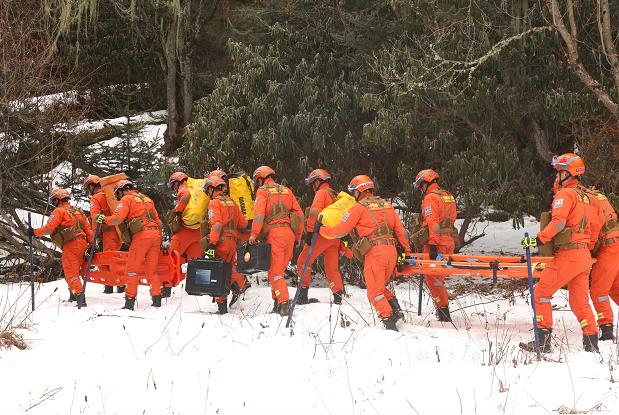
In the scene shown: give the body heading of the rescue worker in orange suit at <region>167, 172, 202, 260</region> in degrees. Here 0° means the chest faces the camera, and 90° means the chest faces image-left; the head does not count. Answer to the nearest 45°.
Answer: approximately 90°

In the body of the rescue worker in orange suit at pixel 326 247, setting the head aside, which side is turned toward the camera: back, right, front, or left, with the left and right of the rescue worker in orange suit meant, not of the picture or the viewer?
left

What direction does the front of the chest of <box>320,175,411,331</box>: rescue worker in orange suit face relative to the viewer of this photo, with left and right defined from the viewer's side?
facing away from the viewer and to the left of the viewer

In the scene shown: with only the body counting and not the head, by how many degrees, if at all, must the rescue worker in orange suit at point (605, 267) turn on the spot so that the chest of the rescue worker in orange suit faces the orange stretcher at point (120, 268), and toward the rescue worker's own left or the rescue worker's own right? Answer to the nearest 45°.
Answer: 0° — they already face it

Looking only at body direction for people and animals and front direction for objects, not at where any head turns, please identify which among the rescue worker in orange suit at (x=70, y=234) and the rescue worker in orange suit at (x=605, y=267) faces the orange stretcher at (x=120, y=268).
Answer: the rescue worker in orange suit at (x=605, y=267)

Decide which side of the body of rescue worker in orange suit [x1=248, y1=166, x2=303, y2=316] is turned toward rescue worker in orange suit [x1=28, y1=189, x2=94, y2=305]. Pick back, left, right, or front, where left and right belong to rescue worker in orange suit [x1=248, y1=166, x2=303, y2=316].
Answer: front

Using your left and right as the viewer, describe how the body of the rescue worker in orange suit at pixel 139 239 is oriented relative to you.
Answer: facing away from the viewer and to the left of the viewer

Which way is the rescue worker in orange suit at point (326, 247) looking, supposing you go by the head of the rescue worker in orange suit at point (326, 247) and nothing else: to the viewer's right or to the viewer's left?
to the viewer's left

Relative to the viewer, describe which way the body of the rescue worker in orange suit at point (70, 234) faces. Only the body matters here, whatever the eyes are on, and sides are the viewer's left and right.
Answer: facing away from the viewer and to the left of the viewer

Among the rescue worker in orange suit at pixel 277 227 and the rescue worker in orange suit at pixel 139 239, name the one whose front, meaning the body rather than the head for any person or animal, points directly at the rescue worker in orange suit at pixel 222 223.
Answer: the rescue worker in orange suit at pixel 277 227

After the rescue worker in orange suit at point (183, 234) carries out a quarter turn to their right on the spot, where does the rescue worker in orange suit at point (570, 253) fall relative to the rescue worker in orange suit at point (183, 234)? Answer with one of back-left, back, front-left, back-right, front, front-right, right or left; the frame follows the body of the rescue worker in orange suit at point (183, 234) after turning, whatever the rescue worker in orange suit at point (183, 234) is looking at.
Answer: back-right

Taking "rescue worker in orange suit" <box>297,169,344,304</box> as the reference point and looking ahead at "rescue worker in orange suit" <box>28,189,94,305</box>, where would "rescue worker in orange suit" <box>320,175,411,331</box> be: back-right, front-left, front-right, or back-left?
back-left

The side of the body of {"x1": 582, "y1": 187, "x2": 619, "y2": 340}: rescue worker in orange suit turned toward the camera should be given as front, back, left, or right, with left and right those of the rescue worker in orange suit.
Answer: left

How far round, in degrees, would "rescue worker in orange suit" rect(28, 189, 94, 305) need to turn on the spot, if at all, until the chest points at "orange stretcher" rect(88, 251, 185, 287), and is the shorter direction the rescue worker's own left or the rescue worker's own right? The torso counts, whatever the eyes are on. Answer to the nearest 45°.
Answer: approximately 135° to the rescue worker's own right

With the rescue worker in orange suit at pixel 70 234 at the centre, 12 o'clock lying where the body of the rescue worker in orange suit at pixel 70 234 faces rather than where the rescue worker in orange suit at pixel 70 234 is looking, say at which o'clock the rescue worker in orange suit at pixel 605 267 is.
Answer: the rescue worker in orange suit at pixel 605 267 is roughly at 6 o'clock from the rescue worker in orange suit at pixel 70 234.

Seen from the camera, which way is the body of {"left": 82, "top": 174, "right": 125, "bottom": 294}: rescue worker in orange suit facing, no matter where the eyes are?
to the viewer's left
